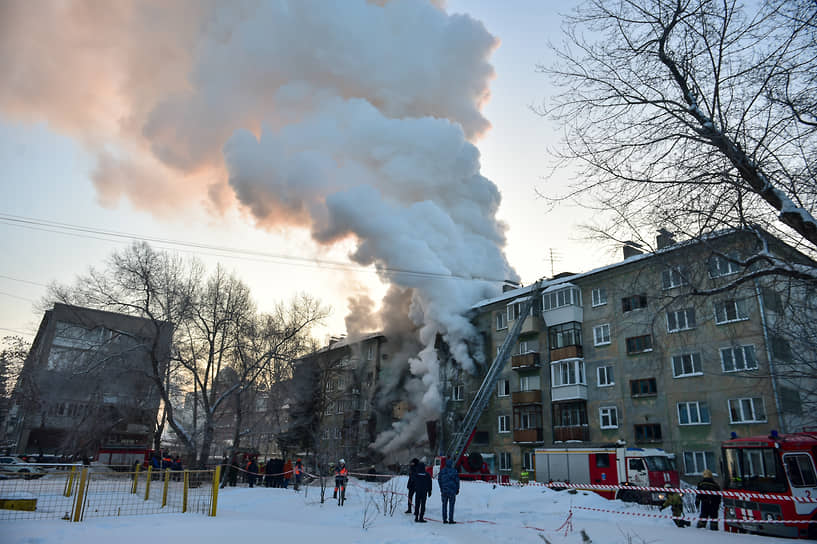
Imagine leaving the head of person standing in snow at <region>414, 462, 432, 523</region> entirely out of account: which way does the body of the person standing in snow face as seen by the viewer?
away from the camera

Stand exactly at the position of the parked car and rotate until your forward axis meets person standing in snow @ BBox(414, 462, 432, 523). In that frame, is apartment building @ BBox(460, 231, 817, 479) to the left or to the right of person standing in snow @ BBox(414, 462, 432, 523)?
left

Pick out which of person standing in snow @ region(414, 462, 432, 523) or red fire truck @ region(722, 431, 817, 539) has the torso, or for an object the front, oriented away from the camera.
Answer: the person standing in snow

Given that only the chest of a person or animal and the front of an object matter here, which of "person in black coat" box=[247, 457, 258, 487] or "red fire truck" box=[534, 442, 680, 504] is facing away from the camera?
the person in black coat

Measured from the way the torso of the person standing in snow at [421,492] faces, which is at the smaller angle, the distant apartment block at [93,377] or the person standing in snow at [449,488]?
the distant apartment block

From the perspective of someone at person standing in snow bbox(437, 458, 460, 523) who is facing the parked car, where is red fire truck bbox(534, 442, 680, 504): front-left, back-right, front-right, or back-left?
front-right

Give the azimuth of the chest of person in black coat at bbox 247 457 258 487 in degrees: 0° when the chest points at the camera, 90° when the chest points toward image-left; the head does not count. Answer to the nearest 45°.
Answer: approximately 180°

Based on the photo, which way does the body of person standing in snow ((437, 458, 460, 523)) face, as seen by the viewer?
away from the camera

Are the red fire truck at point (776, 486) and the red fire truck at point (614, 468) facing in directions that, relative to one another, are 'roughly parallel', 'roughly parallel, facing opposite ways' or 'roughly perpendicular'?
roughly perpendicular

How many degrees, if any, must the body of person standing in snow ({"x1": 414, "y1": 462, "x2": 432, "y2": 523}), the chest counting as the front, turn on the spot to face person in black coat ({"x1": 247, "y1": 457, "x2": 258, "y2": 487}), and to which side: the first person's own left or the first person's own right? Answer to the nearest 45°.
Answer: approximately 45° to the first person's own left

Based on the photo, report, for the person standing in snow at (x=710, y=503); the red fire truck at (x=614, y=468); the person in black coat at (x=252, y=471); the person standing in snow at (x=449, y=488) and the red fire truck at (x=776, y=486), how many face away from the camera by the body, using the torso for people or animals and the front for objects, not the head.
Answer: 3

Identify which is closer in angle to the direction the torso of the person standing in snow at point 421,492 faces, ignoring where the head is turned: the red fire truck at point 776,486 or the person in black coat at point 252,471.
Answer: the person in black coat
